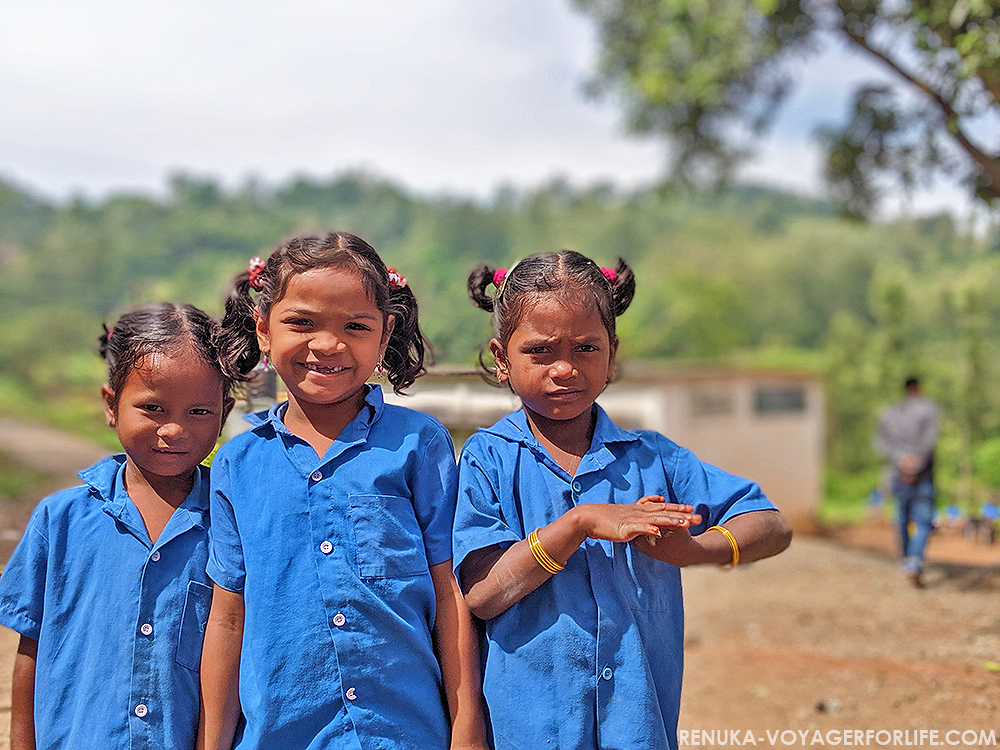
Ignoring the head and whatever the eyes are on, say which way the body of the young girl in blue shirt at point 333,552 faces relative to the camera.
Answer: toward the camera

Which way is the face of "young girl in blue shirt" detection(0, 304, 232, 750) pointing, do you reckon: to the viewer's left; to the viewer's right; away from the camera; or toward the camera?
toward the camera

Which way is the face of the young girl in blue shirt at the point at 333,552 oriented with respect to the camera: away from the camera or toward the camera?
toward the camera

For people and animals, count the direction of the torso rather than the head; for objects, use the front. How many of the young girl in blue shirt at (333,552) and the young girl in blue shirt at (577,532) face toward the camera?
2

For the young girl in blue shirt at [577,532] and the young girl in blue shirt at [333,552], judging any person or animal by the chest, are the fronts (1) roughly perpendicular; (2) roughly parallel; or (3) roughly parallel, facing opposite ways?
roughly parallel

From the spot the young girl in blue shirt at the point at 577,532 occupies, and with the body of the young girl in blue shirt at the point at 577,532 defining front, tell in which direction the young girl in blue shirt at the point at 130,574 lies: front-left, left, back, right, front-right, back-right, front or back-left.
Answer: right

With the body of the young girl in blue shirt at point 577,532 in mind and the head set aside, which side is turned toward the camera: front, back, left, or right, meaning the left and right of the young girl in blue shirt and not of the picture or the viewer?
front

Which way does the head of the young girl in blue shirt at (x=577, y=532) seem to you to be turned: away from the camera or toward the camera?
toward the camera
